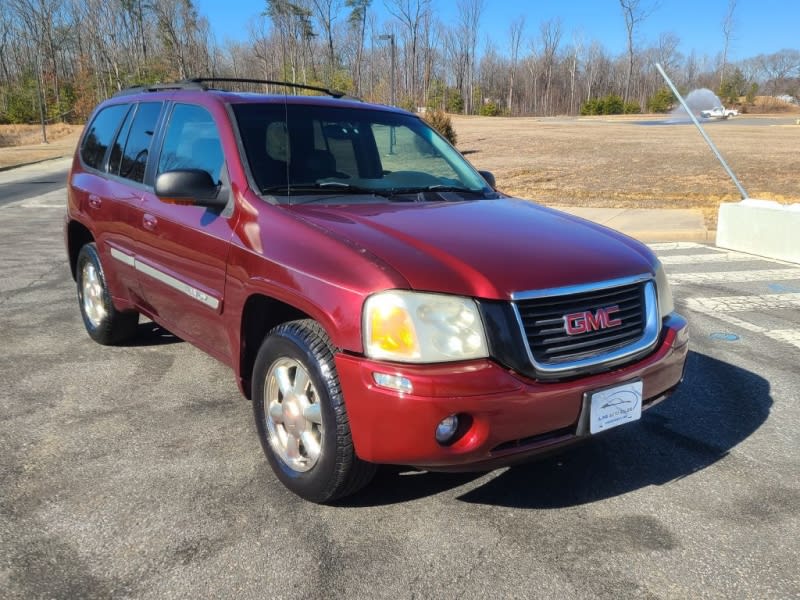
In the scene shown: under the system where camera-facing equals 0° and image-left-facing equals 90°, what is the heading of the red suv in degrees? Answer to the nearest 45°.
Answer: approximately 315°

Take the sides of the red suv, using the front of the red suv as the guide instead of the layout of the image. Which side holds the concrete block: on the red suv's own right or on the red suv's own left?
on the red suv's own left
